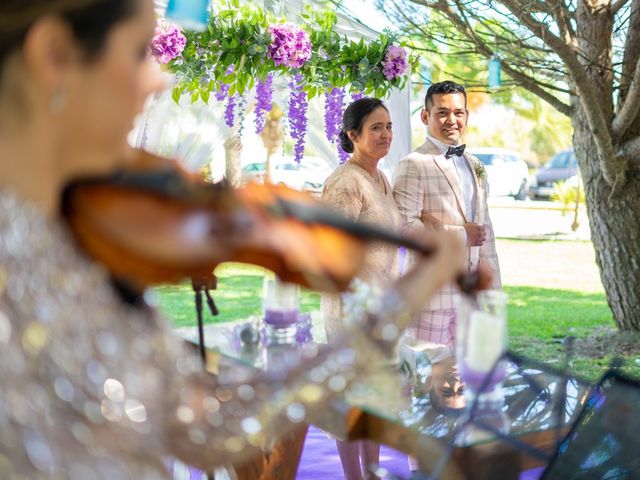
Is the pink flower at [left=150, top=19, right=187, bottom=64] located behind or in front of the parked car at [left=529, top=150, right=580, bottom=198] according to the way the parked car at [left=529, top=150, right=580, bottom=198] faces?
in front

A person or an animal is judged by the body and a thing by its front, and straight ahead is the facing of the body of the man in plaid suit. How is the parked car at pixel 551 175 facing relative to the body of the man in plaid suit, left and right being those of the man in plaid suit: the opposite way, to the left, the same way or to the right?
to the right

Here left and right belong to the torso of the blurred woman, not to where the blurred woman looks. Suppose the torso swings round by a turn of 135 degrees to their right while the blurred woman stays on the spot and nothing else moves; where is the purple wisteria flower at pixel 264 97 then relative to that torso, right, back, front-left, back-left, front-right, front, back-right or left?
back-right

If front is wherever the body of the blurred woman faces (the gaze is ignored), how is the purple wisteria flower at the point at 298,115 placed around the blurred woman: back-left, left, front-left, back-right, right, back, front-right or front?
left

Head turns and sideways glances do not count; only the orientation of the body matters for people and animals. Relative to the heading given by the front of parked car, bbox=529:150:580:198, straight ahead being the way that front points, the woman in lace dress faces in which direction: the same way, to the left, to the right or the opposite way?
to the left

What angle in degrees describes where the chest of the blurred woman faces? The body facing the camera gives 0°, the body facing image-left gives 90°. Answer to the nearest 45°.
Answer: approximately 270°

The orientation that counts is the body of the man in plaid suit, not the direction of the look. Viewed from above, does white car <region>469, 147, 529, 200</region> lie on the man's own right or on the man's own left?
on the man's own left

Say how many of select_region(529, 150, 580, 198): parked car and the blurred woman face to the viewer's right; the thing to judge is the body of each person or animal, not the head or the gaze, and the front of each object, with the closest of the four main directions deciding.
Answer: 1

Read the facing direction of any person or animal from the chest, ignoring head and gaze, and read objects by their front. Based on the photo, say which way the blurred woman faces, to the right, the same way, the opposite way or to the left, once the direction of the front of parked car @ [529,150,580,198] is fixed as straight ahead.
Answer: the opposite way
